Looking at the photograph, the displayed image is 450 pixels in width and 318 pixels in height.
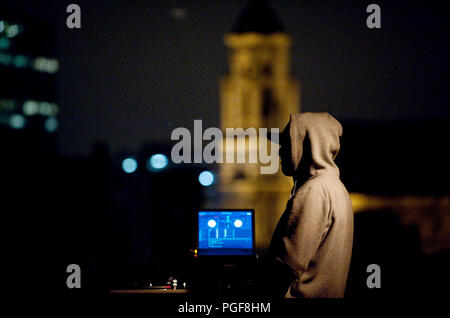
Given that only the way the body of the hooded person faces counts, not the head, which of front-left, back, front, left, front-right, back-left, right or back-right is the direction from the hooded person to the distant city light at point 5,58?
front-right

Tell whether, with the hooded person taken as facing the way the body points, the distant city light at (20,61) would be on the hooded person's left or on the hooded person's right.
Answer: on the hooded person's right

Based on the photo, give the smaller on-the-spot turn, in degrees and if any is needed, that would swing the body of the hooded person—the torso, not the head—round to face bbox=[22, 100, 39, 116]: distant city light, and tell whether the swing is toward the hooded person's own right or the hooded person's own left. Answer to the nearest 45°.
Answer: approximately 45° to the hooded person's own right

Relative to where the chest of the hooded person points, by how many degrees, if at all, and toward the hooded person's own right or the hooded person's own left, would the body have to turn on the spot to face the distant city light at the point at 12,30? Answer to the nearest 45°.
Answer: approximately 45° to the hooded person's own right

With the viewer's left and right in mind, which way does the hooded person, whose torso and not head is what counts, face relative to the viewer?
facing to the left of the viewer

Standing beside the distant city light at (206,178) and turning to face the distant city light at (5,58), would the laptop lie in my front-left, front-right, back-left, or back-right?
back-left
